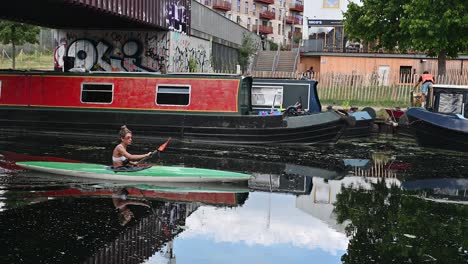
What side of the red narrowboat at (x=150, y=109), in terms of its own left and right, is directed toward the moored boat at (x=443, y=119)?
front

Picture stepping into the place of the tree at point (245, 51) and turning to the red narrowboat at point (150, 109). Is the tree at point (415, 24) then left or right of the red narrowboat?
left

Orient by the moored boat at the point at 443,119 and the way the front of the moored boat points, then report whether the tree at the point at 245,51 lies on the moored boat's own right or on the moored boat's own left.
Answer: on the moored boat's own right

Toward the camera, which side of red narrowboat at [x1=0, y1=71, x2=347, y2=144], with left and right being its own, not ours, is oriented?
right

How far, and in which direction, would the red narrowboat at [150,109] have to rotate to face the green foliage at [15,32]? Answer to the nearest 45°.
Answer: approximately 135° to its left

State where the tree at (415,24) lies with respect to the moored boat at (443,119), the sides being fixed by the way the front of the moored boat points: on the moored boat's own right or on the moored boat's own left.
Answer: on the moored boat's own right

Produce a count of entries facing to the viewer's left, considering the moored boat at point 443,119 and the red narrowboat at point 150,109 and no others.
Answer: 1

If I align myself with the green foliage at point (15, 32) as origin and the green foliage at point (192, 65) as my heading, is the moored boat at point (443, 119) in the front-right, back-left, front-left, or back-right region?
front-right

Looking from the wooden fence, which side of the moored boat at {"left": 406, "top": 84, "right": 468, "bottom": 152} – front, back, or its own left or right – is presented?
right

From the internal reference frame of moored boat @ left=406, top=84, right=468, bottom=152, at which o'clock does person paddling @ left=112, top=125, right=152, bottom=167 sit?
The person paddling is roughly at 10 o'clock from the moored boat.

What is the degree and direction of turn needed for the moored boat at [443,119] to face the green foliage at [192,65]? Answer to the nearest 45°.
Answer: approximately 45° to its right

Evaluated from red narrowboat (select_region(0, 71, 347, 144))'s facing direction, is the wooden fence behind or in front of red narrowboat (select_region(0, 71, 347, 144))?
in front

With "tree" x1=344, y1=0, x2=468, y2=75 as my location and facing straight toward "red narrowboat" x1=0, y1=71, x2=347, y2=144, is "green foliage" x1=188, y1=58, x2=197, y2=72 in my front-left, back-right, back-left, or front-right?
front-right

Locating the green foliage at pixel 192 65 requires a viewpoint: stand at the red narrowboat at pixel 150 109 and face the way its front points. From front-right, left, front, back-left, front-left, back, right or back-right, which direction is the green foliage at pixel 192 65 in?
left

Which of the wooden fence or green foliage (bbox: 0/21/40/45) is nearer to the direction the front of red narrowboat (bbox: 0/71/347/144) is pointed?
the wooden fence

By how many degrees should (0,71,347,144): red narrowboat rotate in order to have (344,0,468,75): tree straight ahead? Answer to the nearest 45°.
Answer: approximately 45° to its left

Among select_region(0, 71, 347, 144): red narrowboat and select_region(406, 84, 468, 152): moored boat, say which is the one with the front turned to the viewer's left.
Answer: the moored boat

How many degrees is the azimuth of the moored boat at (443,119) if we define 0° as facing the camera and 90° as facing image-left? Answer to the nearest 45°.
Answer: approximately 90°

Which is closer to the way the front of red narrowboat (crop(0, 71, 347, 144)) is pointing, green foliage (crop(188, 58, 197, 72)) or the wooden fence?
the wooden fence

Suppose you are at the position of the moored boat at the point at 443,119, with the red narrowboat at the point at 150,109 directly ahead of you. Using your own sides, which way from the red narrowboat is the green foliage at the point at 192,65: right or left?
right
